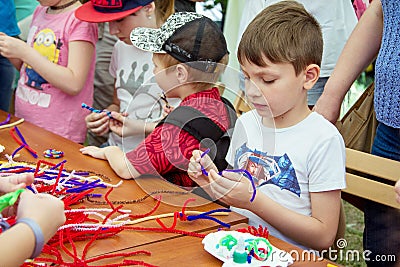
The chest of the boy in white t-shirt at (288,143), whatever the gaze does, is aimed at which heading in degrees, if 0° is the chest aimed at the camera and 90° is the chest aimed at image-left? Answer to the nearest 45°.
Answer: approximately 45°

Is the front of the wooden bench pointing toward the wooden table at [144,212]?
yes

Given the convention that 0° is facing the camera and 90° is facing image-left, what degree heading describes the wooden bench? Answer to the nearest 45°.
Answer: approximately 45°
